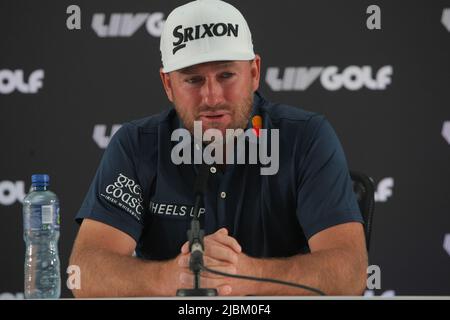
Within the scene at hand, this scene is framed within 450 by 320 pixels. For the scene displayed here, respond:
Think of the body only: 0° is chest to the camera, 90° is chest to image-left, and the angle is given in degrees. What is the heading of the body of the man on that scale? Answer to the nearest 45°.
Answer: approximately 0°
